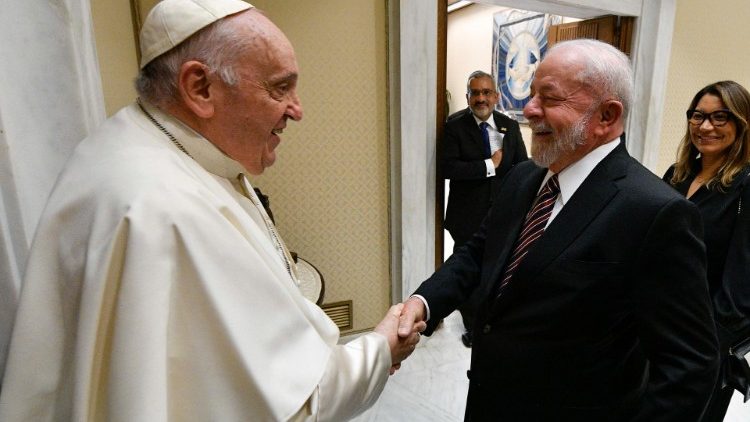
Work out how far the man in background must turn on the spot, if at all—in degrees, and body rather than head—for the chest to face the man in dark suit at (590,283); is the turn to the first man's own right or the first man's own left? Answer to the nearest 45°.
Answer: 0° — they already face them

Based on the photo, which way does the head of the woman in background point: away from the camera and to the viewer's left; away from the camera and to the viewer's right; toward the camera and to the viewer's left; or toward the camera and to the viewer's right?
toward the camera and to the viewer's left

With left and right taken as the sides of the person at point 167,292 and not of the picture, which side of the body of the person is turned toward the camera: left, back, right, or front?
right

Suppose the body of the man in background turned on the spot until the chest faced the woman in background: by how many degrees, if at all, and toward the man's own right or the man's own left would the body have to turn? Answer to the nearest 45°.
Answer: approximately 45° to the man's own left

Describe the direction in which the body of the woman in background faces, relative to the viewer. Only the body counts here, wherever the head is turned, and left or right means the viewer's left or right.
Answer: facing the viewer and to the left of the viewer

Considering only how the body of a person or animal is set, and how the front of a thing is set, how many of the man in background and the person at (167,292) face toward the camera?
1

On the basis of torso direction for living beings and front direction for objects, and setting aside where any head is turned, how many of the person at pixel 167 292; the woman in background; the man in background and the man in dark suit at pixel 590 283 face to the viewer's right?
1

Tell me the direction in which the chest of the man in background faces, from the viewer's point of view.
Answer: toward the camera

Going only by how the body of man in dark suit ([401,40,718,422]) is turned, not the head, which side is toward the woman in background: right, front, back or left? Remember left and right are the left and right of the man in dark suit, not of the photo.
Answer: back

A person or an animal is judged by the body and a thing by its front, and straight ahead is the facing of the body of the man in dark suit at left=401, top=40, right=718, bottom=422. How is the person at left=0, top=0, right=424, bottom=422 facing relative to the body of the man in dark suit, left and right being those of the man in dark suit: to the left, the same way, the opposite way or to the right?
the opposite way

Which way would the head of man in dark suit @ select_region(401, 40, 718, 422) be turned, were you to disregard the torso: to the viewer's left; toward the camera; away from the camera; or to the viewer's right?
to the viewer's left

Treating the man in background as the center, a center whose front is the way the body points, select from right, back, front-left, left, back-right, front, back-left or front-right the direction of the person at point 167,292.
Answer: front
